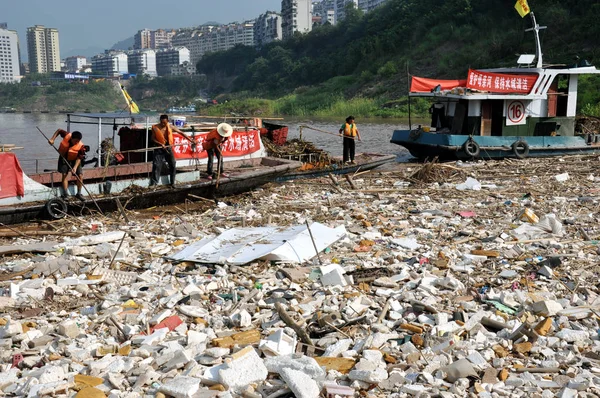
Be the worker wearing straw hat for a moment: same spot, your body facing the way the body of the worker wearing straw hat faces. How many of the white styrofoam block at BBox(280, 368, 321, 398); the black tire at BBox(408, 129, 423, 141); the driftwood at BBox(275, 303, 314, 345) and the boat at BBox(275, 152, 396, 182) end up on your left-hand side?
2

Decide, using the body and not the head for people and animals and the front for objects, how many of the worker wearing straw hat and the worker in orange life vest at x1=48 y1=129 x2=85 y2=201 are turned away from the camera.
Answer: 0

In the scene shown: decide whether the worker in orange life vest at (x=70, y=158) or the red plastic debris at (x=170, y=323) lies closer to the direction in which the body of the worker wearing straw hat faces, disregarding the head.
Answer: the red plastic debris

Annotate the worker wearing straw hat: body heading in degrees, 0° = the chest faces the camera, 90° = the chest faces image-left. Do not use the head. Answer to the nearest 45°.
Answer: approximately 315°

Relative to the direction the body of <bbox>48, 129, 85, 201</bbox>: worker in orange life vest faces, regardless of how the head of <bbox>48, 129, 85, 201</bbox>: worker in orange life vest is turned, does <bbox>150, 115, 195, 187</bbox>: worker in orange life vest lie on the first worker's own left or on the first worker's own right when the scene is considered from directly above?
on the first worker's own left

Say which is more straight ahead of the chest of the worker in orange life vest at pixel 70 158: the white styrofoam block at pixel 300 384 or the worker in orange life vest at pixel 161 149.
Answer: the white styrofoam block

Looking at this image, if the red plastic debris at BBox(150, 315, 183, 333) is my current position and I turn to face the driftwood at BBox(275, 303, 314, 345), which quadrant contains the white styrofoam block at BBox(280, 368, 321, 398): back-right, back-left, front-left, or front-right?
front-right

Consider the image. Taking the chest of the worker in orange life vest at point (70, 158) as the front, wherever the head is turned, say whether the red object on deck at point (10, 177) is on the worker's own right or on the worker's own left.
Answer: on the worker's own right

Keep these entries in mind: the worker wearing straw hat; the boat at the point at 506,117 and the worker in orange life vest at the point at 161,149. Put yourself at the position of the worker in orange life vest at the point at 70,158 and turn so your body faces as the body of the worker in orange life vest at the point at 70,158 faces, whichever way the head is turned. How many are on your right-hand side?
0

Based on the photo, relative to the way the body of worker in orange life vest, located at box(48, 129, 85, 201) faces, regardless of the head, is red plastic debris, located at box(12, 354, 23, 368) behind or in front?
in front

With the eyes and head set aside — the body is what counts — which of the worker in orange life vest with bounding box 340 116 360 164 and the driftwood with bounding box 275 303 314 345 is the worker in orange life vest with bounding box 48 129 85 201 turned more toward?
the driftwood

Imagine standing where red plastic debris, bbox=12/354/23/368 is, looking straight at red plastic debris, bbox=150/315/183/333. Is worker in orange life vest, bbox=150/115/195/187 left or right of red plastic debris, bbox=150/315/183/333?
left

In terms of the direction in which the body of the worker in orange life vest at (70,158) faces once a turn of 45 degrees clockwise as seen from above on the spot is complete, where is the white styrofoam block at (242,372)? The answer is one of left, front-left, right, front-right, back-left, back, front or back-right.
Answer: front-left
